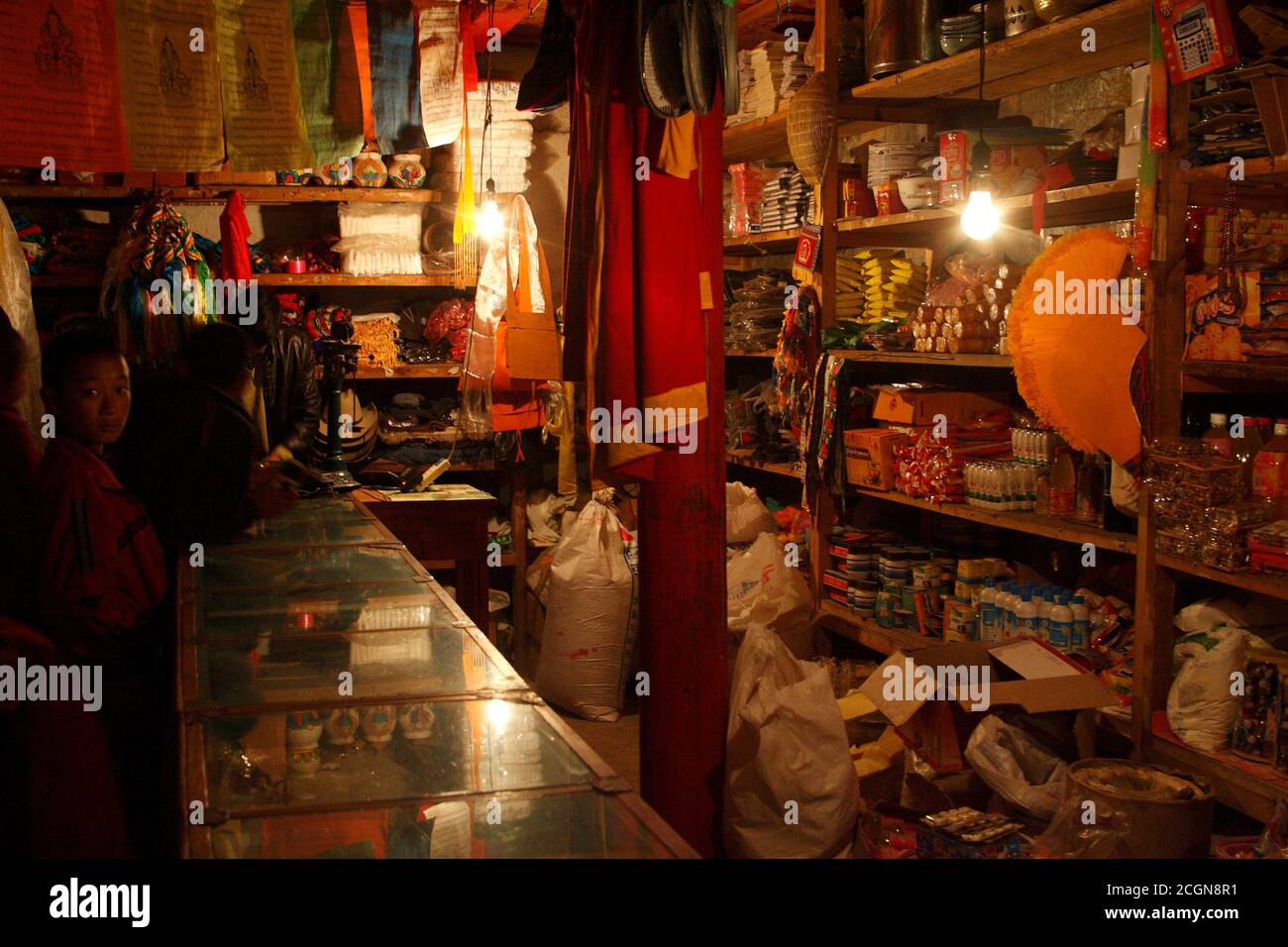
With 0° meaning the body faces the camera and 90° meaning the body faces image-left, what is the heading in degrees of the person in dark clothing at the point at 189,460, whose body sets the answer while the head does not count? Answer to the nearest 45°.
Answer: approximately 225°

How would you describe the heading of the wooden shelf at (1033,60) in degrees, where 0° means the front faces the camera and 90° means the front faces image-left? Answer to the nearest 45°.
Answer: approximately 45°

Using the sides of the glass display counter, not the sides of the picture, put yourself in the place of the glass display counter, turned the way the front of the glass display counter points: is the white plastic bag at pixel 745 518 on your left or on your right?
on your right

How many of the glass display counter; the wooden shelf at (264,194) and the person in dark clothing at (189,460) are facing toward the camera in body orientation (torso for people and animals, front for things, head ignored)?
1

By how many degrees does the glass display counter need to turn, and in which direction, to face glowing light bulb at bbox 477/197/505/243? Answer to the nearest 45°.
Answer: approximately 90° to its right

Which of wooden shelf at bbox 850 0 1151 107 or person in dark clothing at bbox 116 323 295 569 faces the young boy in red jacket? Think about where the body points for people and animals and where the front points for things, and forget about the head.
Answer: the wooden shelf

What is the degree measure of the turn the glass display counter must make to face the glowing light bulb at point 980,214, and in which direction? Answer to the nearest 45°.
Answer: approximately 135° to its right

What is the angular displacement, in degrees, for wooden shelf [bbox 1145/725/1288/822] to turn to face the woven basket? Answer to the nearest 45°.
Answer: approximately 90° to its right

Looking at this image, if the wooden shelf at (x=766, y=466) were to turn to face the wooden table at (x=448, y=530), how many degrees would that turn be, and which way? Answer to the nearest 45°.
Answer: approximately 45° to its right

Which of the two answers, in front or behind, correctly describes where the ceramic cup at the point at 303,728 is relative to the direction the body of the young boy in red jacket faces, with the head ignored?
in front

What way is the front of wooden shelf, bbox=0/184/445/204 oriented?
toward the camera

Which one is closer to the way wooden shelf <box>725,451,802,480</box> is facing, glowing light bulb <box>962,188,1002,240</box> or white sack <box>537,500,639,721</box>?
the white sack

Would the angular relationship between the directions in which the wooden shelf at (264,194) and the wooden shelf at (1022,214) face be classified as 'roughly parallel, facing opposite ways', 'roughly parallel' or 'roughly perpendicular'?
roughly perpendicular

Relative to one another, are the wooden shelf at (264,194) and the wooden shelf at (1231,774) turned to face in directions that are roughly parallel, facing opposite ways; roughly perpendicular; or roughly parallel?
roughly perpendicular

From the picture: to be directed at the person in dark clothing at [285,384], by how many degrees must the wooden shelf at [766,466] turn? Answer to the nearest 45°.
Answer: approximately 45° to its right

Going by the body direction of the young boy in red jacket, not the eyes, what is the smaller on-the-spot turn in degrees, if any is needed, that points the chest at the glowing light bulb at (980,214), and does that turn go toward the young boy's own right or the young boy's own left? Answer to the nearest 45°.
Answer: approximately 45° to the young boy's own left
